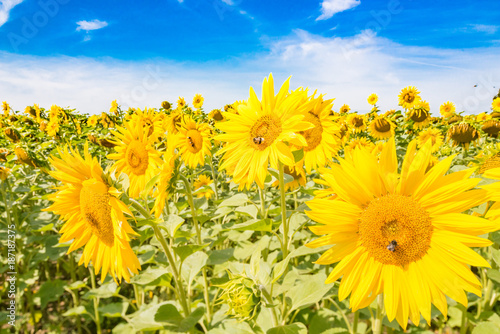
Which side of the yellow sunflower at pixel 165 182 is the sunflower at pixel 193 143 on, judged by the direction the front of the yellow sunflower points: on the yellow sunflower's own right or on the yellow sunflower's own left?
on the yellow sunflower's own right

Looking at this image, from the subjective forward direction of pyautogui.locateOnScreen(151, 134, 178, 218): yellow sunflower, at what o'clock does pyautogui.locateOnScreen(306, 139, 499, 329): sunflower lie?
The sunflower is roughly at 8 o'clock from the yellow sunflower.

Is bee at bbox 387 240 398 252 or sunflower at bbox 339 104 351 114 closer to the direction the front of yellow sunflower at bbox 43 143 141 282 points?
the bee

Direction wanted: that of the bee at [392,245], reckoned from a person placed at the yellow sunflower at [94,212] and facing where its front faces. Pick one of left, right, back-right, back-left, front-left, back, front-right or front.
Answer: left

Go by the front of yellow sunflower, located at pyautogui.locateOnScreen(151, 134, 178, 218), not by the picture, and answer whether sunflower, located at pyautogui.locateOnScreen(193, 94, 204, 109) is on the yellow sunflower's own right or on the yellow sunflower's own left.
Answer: on the yellow sunflower's own right

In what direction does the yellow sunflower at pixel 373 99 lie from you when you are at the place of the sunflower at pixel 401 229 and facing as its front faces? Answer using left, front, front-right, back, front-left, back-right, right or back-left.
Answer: back

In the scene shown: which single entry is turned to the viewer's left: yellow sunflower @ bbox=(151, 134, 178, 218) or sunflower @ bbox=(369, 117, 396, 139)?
the yellow sunflower

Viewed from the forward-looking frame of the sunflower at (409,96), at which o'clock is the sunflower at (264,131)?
the sunflower at (264,131) is roughly at 12 o'clock from the sunflower at (409,96).

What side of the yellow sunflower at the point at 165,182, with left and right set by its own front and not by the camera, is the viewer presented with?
left

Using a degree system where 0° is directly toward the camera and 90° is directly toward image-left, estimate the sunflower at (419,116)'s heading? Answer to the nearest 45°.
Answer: approximately 0°
